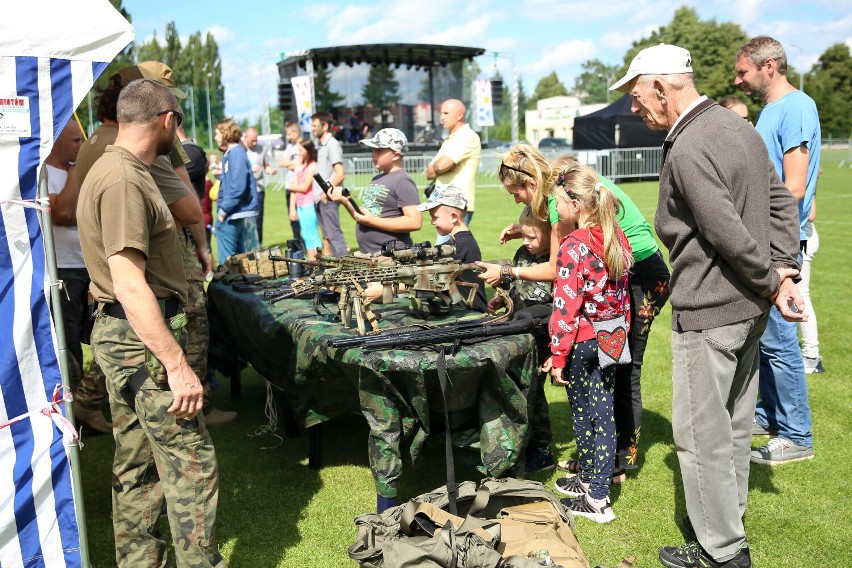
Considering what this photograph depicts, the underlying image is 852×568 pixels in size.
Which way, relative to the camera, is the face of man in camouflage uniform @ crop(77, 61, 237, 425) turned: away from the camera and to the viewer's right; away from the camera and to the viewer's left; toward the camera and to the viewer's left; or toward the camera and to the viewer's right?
away from the camera and to the viewer's right

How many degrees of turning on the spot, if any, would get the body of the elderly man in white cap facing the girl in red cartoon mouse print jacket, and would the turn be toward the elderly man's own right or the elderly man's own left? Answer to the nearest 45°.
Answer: approximately 45° to the elderly man's own right

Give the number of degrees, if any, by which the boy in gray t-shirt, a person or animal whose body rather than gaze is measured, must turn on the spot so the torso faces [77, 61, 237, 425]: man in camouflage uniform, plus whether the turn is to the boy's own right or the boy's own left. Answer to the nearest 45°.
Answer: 0° — they already face them

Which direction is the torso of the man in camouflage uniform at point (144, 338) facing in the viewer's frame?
to the viewer's right

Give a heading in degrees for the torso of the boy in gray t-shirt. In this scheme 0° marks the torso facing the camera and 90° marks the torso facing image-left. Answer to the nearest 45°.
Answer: approximately 45°

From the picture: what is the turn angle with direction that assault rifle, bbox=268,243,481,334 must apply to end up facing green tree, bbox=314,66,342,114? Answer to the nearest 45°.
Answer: approximately 90° to its right

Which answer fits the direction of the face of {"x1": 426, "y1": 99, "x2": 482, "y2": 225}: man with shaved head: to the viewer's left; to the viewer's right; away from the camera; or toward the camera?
to the viewer's left

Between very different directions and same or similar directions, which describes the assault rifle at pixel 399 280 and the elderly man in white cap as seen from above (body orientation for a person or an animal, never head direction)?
same or similar directions

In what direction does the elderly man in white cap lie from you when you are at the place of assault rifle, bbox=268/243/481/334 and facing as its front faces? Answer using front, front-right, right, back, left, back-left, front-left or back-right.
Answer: back-left

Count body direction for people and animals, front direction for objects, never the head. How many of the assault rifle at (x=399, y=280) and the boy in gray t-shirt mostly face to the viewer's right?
0

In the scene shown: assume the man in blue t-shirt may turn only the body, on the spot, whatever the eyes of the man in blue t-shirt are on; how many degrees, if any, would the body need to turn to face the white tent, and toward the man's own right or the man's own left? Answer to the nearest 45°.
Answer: approximately 45° to the man's own left

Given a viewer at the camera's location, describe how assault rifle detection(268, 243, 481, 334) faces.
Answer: facing to the left of the viewer
